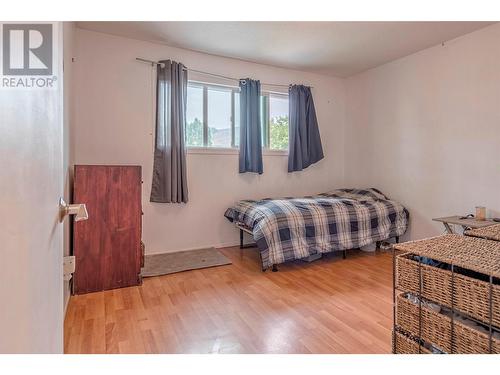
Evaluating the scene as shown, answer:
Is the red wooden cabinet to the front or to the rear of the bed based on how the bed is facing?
to the front

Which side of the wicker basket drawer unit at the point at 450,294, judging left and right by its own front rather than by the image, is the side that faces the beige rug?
right

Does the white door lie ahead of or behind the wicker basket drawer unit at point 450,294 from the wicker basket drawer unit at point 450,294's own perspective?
ahead

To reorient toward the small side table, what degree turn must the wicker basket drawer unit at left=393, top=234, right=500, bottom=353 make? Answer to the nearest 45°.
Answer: approximately 135° to its right

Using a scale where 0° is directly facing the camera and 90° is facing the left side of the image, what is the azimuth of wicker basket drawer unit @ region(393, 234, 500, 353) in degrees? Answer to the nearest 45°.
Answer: approximately 45°

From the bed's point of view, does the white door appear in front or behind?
in front

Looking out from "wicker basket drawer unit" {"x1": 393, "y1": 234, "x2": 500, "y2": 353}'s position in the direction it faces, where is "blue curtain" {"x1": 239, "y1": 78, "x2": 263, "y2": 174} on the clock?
The blue curtain is roughly at 3 o'clock from the wicker basket drawer unit.
